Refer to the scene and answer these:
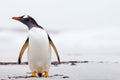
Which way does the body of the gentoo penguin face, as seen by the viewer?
toward the camera

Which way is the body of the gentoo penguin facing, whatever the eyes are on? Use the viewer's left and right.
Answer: facing the viewer
